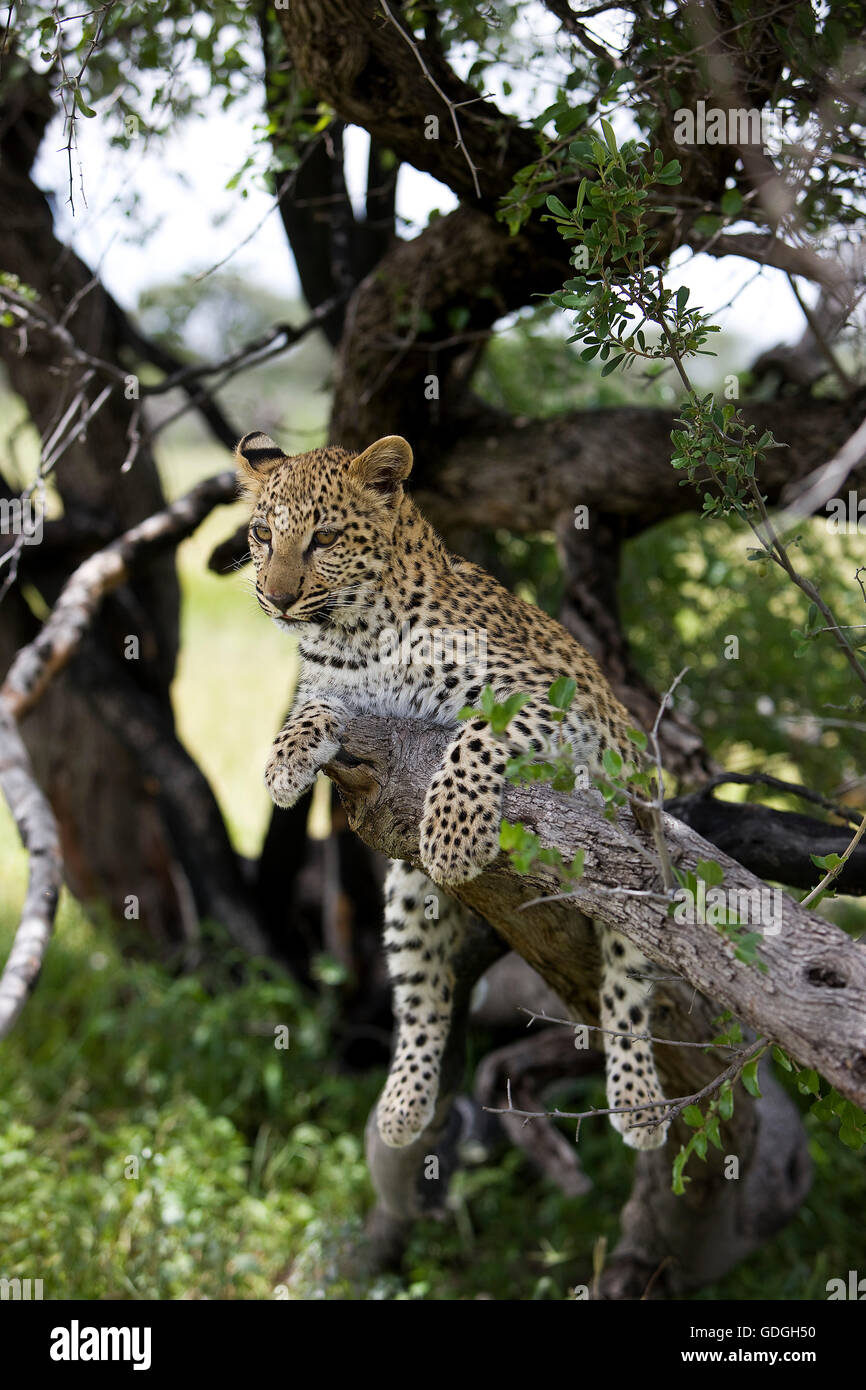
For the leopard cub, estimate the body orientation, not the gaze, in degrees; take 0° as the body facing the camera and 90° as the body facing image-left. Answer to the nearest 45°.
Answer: approximately 45°
